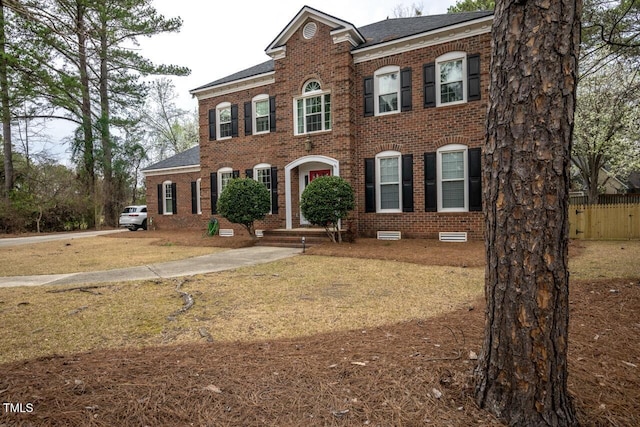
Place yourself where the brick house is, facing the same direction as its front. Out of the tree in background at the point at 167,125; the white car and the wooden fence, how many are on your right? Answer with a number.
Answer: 2

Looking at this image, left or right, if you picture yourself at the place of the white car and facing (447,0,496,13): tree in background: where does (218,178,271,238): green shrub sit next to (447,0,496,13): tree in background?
right

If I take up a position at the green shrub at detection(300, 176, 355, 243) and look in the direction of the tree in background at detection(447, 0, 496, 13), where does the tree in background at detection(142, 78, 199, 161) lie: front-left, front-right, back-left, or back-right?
front-left

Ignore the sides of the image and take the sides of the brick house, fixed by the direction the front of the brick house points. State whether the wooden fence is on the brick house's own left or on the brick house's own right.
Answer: on the brick house's own left

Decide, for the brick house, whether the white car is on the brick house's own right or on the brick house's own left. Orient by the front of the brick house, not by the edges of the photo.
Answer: on the brick house's own right

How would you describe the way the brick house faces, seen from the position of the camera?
facing the viewer and to the left of the viewer

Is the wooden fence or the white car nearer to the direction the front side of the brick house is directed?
the white car

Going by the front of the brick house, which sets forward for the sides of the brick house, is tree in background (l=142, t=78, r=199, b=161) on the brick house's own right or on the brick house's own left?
on the brick house's own right

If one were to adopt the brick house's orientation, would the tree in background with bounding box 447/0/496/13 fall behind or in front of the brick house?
behind

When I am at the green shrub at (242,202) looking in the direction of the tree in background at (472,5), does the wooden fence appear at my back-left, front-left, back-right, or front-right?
front-right
